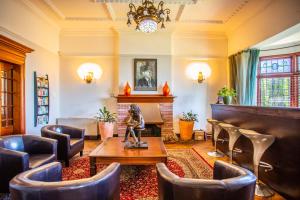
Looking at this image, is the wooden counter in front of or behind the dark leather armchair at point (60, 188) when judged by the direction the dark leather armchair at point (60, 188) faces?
in front

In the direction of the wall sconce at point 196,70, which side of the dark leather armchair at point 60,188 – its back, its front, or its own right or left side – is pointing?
front

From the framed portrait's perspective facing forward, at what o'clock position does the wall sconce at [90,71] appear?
The wall sconce is roughly at 3 o'clock from the framed portrait.

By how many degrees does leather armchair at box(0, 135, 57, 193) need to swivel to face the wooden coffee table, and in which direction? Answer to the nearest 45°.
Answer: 0° — it already faces it

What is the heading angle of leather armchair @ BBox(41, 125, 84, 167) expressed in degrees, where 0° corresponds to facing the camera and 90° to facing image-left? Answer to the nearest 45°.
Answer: approximately 315°

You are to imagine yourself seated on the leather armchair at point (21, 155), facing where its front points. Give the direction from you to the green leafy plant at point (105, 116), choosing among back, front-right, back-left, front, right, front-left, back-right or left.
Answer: left

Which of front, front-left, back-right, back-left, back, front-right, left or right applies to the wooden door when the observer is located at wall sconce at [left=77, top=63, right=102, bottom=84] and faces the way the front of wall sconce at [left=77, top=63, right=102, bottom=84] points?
front-right

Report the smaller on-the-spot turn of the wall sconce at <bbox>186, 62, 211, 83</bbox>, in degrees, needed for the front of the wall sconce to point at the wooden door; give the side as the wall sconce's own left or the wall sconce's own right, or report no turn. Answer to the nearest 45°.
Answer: approximately 45° to the wall sconce's own right

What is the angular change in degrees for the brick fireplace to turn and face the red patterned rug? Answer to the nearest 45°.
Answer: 0° — it already faces it

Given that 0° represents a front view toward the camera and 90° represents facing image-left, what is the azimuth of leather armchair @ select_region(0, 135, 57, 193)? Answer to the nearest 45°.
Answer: approximately 315°

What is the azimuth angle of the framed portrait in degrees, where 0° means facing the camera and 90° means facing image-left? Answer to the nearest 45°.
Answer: approximately 0°

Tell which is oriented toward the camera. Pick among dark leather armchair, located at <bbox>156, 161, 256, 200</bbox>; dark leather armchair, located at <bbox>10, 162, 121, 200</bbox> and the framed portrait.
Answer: the framed portrait

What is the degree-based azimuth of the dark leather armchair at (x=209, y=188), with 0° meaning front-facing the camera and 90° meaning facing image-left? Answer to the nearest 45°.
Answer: approximately 135°
